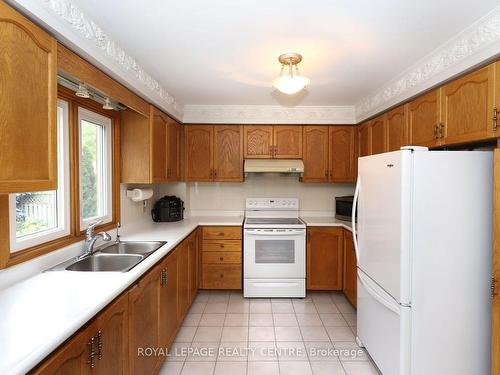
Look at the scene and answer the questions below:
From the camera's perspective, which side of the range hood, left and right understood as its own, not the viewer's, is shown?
front

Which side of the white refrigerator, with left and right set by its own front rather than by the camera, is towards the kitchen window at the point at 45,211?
front

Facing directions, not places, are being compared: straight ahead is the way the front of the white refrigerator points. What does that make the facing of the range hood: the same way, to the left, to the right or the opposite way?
to the left

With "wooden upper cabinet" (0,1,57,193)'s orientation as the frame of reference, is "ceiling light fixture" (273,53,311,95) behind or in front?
in front

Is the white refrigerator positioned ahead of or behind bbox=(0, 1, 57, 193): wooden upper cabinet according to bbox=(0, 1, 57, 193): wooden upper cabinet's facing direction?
ahead

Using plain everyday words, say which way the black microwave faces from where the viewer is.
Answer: facing the viewer and to the left of the viewer

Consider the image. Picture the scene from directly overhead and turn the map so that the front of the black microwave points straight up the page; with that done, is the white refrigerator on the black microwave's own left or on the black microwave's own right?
on the black microwave's own left

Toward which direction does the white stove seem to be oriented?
toward the camera

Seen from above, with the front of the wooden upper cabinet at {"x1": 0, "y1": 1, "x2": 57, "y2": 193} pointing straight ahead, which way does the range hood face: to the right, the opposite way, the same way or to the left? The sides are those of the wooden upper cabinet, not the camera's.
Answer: to the right

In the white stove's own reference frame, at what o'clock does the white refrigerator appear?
The white refrigerator is roughly at 11 o'clock from the white stove.

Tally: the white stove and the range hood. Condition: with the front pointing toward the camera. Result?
2

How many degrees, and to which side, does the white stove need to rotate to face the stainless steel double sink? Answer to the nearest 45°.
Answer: approximately 45° to its right

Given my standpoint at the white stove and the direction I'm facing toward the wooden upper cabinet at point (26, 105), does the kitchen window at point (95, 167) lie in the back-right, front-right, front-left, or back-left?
front-right

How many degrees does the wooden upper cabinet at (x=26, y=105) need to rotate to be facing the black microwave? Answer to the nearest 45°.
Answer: approximately 45° to its left

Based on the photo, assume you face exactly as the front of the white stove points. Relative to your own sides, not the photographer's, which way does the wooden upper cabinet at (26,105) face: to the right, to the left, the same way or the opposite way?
to the left

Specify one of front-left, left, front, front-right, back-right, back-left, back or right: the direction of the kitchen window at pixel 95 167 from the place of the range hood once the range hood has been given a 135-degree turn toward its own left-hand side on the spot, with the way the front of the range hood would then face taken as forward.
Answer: back
